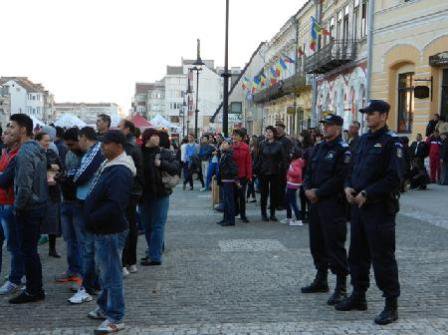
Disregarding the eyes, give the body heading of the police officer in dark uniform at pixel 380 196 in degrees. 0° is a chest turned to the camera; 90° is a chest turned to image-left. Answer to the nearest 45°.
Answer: approximately 45°

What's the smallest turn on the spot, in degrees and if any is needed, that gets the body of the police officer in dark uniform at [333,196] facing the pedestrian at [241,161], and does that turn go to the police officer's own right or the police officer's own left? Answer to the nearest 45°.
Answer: approximately 135° to the police officer's own right

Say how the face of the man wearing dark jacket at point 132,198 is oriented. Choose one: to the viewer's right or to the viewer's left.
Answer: to the viewer's left

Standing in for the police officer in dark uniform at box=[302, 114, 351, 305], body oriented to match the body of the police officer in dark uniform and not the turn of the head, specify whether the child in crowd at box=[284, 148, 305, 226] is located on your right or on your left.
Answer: on your right

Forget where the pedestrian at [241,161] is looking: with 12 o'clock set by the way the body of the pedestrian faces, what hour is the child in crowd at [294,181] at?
The child in crowd is roughly at 8 o'clock from the pedestrian.

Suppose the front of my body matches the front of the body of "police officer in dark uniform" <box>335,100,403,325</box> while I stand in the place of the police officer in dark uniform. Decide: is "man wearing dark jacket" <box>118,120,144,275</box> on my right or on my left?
on my right

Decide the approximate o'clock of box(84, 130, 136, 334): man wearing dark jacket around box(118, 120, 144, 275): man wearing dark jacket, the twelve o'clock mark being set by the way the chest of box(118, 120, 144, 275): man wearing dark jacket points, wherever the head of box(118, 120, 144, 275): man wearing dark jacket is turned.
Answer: box(84, 130, 136, 334): man wearing dark jacket is roughly at 9 o'clock from box(118, 120, 144, 275): man wearing dark jacket.
